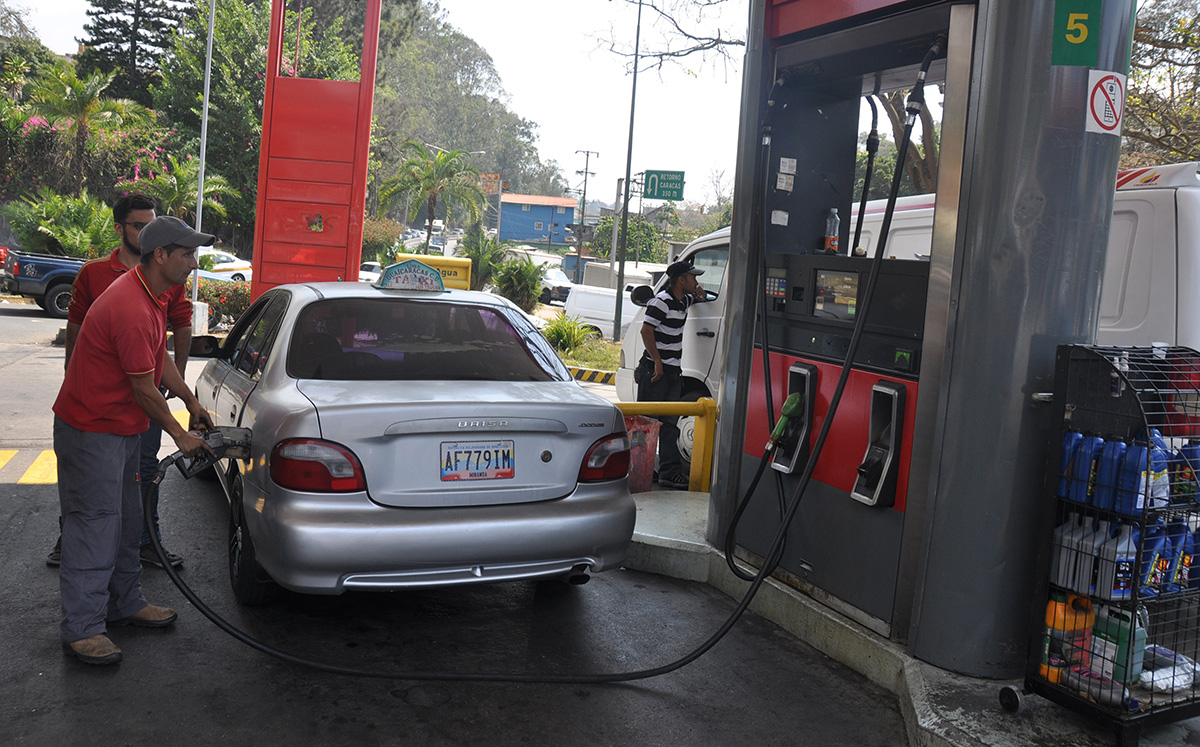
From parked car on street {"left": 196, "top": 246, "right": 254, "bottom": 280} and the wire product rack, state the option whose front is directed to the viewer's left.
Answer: the parked car on street

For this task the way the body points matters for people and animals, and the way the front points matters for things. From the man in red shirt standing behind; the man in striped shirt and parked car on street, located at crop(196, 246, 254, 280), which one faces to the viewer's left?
the parked car on street

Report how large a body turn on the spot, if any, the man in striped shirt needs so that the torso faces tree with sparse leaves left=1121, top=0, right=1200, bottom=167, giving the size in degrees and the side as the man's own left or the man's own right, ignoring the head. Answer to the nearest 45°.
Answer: approximately 45° to the man's own left

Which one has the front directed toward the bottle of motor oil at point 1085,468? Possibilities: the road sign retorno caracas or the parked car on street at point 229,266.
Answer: the road sign retorno caracas

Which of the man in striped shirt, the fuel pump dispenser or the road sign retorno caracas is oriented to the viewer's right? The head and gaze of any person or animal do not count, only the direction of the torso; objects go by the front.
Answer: the man in striped shirt

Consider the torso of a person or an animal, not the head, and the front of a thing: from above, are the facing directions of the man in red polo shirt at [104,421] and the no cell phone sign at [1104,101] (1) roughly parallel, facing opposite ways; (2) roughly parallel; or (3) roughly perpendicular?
roughly perpendicular

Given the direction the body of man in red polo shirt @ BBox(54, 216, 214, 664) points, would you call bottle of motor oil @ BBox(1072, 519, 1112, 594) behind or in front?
in front

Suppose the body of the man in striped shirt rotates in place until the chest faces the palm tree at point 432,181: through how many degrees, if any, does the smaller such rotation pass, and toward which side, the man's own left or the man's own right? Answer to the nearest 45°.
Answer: approximately 90° to the man's own left

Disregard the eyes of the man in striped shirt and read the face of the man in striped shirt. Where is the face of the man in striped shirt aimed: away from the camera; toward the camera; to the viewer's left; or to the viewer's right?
to the viewer's right

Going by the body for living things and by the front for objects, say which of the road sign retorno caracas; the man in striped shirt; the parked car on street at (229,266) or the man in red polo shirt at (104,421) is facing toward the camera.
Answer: the road sign retorno caracas

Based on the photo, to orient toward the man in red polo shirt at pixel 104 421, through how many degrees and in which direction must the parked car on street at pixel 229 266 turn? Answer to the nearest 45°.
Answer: approximately 90° to its left

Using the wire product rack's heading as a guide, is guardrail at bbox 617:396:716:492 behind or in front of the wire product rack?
behind

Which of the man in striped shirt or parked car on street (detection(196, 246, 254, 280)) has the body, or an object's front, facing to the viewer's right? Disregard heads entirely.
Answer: the man in striped shirt

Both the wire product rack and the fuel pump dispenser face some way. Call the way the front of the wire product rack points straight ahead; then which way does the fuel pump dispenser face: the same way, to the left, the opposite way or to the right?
to the right

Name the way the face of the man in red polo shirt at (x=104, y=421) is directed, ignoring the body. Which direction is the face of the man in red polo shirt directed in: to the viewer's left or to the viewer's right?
to the viewer's right

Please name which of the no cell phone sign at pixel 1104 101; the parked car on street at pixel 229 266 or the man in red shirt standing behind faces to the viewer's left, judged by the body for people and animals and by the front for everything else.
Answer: the parked car on street
